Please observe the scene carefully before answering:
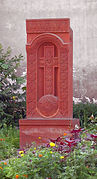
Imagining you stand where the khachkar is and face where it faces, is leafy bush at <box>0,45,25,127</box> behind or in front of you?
behind

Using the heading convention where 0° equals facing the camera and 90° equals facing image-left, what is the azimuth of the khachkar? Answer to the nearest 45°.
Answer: approximately 0°
